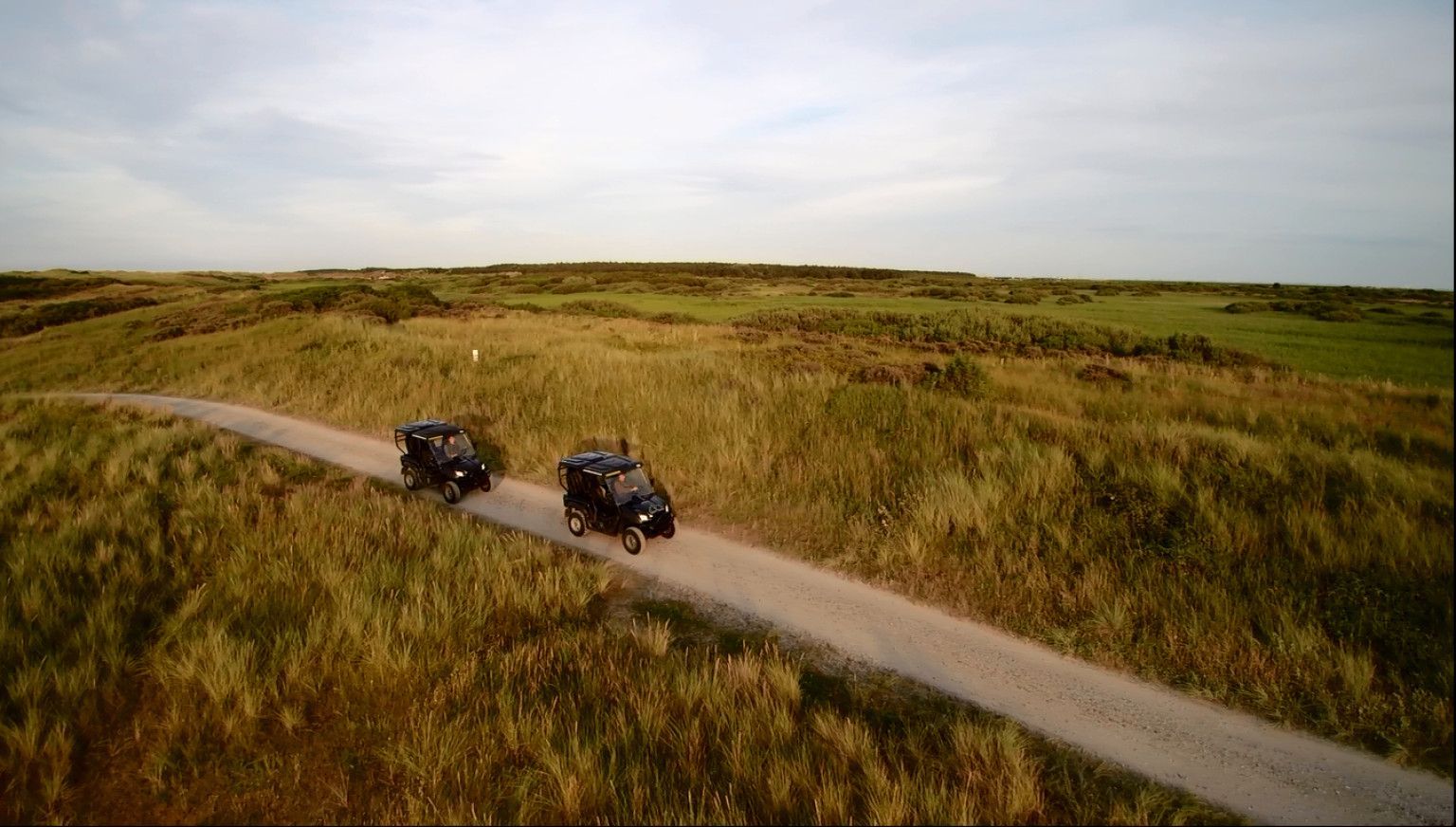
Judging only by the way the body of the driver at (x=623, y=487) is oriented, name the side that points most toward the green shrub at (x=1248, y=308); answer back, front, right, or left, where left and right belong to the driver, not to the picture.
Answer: left

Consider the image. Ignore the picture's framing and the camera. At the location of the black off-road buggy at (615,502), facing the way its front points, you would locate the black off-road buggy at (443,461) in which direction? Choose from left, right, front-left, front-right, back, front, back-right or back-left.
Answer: back

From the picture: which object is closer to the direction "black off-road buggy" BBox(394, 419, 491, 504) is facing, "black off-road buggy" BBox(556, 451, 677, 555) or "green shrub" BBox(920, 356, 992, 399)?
the black off-road buggy

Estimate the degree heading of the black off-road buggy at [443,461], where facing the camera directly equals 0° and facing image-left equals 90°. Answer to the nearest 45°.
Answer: approximately 315°

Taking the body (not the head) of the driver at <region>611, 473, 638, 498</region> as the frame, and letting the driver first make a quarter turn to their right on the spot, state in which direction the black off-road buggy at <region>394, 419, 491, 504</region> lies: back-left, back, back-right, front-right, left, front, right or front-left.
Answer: right

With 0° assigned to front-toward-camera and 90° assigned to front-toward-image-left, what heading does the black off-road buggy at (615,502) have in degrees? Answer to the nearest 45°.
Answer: approximately 315°

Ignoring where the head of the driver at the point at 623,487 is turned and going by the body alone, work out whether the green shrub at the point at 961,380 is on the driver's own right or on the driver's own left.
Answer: on the driver's own left

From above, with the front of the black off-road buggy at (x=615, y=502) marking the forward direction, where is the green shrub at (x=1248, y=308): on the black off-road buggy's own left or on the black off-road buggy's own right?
on the black off-road buggy's own left

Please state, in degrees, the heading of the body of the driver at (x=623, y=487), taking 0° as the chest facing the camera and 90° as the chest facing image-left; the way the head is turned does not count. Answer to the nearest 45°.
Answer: approximately 315°

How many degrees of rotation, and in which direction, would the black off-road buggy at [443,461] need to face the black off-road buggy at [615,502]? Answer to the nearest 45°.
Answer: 0° — it already faces it
